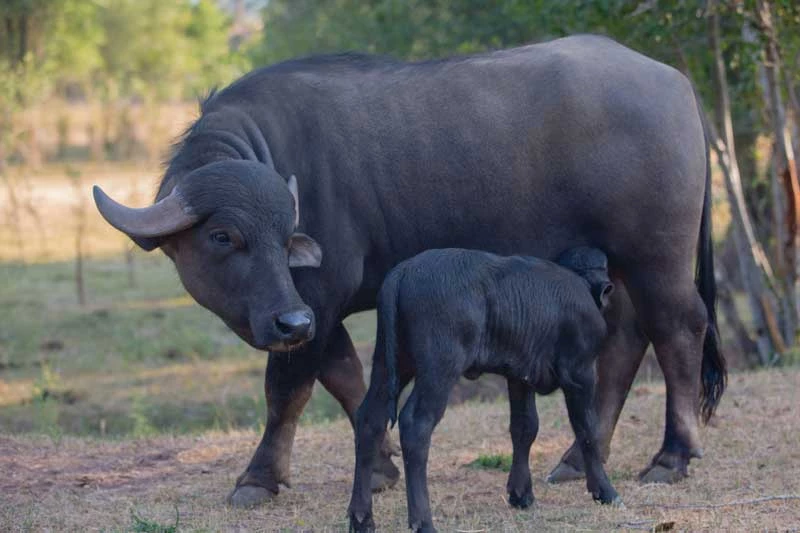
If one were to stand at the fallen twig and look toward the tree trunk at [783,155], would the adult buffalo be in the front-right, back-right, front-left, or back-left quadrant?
front-left

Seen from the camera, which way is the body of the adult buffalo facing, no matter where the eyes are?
to the viewer's left

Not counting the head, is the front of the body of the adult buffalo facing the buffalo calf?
no

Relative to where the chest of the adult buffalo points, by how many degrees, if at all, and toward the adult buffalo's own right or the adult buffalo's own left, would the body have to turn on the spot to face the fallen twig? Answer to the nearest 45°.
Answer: approximately 135° to the adult buffalo's own left

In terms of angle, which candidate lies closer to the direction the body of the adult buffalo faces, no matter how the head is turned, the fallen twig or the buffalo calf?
the buffalo calf

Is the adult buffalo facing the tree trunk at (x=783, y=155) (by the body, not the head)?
no

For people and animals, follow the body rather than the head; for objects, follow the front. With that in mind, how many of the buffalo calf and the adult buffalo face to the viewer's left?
1

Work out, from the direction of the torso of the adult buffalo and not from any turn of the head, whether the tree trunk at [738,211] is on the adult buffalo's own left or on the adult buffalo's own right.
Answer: on the adult buffalo's own right

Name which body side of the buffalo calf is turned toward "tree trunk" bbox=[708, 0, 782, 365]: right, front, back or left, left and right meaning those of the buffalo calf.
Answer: front

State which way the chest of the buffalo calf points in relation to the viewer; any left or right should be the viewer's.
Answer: facing away from the viewer and to the right of the viewer

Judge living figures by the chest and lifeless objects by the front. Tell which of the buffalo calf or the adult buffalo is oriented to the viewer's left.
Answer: the adult buffalo
